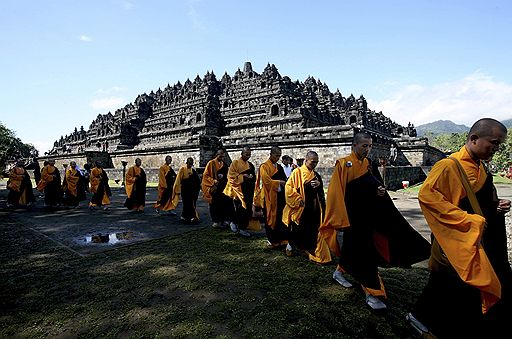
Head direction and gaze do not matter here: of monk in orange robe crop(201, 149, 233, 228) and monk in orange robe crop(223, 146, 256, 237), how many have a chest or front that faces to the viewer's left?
0

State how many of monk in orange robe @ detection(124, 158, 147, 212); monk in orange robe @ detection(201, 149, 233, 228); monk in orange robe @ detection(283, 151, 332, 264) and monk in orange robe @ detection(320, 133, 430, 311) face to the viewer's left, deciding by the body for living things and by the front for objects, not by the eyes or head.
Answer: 0

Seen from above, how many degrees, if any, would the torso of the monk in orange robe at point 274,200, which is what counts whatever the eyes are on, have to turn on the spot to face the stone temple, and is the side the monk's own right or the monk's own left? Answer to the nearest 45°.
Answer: approximately 135° to the monk's own left

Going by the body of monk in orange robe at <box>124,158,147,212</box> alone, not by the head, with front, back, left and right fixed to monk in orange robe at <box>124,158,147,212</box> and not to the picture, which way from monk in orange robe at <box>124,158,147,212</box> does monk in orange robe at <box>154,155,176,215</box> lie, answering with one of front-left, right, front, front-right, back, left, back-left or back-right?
front

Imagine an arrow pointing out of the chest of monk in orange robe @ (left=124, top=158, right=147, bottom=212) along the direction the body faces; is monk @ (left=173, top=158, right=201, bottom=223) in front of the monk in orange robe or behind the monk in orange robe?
in front

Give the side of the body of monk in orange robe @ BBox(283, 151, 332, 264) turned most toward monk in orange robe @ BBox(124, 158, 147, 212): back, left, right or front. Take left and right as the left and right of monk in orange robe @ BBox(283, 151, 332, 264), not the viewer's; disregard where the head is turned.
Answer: back

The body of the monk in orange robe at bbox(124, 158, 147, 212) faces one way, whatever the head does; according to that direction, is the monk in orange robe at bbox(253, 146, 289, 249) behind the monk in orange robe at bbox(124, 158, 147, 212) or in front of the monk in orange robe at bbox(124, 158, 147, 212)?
in front

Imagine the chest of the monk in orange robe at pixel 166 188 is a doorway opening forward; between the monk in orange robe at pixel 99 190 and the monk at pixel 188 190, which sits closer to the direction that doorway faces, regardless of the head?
the monk

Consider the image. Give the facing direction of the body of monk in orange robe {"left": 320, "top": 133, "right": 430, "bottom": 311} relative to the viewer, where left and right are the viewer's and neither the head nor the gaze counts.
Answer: facing the viewer and to the right of the viewer

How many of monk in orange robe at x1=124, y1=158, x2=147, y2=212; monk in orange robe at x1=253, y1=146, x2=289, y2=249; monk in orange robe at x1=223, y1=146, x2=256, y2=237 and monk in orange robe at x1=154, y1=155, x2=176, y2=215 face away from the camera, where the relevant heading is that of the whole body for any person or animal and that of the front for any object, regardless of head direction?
0

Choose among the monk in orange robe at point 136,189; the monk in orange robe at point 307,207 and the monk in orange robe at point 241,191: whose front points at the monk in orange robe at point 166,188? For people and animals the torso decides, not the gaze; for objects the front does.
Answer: the monk in orange robe at point 136,189

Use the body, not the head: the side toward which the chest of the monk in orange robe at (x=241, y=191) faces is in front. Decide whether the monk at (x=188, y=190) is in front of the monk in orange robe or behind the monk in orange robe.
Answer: behind

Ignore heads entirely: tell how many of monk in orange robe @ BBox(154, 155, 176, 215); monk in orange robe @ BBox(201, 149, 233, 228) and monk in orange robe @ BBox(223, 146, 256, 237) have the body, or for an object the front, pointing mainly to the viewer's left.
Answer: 0

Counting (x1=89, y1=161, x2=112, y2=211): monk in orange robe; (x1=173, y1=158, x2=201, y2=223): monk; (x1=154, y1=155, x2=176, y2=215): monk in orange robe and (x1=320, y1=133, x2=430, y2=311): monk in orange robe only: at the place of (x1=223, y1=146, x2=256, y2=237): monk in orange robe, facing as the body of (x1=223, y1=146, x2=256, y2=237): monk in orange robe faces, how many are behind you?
3

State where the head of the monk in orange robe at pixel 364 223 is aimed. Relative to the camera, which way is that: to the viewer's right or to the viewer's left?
to the viewer's right

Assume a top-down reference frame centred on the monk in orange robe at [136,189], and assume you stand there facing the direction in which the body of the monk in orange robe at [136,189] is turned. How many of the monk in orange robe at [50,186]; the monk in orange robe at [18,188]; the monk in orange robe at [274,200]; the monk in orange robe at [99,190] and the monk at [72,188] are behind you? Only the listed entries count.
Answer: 4

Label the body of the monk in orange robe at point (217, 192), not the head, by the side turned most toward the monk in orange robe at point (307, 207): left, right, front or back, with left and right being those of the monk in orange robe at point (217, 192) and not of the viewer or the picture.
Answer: front

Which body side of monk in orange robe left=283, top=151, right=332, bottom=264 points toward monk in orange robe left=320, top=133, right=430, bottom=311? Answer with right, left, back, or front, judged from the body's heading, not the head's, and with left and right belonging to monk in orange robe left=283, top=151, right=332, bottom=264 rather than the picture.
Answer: front

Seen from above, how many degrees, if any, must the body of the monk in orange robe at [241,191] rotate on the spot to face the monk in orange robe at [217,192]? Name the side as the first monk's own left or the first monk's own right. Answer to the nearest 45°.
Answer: approximately 180°

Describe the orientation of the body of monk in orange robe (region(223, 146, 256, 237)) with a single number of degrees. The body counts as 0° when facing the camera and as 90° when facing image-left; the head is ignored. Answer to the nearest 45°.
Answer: approximately 315°

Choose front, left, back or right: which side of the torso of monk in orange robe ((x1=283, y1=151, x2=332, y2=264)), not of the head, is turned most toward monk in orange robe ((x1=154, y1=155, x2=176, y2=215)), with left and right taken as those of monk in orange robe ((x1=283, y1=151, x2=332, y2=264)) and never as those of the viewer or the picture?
back

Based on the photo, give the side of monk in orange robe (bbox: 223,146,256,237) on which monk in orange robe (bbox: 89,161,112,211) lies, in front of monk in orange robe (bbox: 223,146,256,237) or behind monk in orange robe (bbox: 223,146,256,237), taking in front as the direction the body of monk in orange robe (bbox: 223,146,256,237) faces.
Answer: behind
